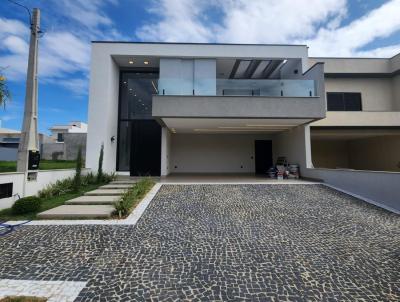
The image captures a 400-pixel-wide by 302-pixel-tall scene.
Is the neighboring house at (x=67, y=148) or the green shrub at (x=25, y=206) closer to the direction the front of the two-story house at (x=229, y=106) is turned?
the green shrub

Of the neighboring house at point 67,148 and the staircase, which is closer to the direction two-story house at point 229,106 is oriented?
the staircase

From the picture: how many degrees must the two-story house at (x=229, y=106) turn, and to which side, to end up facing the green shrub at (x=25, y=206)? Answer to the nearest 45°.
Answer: approximately 45° to its right

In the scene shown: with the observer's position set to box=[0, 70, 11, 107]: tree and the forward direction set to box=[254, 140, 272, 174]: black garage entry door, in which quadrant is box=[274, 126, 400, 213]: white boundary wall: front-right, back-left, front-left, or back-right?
front-right

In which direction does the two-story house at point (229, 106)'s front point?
toward the camera

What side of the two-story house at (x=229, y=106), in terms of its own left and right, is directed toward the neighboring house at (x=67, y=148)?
right

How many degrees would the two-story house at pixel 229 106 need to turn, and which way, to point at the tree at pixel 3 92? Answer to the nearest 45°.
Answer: approximately 45° to its right

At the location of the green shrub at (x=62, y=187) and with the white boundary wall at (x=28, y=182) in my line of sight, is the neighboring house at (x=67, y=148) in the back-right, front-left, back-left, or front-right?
back-right

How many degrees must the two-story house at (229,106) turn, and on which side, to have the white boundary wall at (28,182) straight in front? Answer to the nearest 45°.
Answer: approximately 45° to its right

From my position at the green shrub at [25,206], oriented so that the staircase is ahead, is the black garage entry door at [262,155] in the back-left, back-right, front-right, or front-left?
front-left

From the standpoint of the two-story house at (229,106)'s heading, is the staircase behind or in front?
in front
